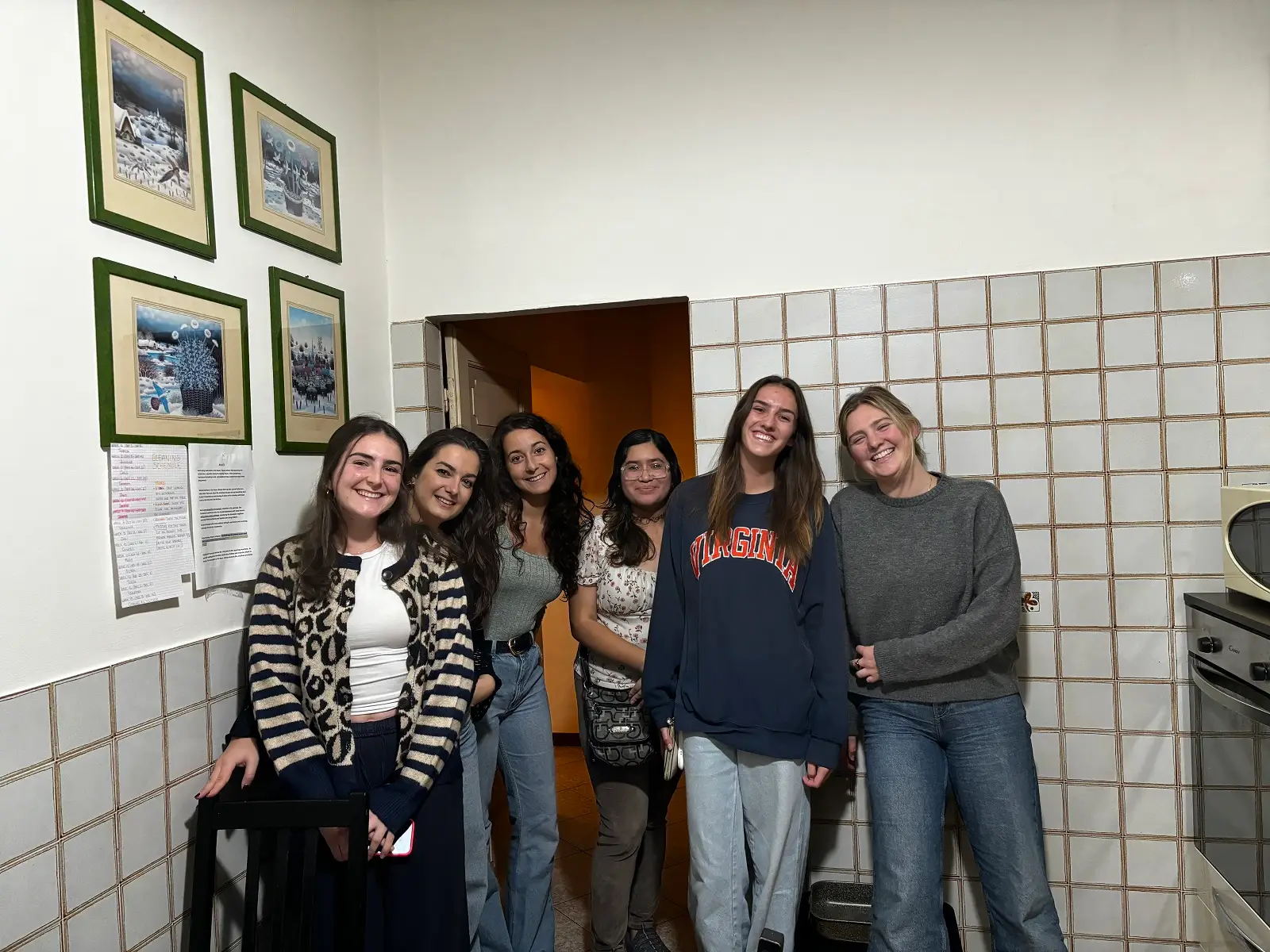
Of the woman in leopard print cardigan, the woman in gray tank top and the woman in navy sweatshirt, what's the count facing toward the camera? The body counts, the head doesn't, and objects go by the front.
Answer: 3

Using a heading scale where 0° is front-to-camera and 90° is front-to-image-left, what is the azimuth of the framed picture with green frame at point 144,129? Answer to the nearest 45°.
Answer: approximately 315°

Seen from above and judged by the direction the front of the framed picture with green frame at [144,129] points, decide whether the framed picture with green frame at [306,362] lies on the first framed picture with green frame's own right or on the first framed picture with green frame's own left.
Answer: on the first framed picture with green frame's own left

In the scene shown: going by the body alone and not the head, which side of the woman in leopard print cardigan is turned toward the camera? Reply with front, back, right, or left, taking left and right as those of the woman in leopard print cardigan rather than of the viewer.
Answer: front

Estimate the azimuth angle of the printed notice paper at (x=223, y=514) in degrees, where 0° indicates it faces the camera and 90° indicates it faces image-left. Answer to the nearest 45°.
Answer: approximately 315°

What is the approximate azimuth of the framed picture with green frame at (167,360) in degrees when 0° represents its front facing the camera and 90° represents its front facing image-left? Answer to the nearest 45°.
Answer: approximately 315°

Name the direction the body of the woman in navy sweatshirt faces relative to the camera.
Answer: toward the camera

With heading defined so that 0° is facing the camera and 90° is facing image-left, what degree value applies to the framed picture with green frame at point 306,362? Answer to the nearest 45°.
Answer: approximately 315°

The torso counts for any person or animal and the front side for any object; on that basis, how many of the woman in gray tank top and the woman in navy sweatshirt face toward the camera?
2
